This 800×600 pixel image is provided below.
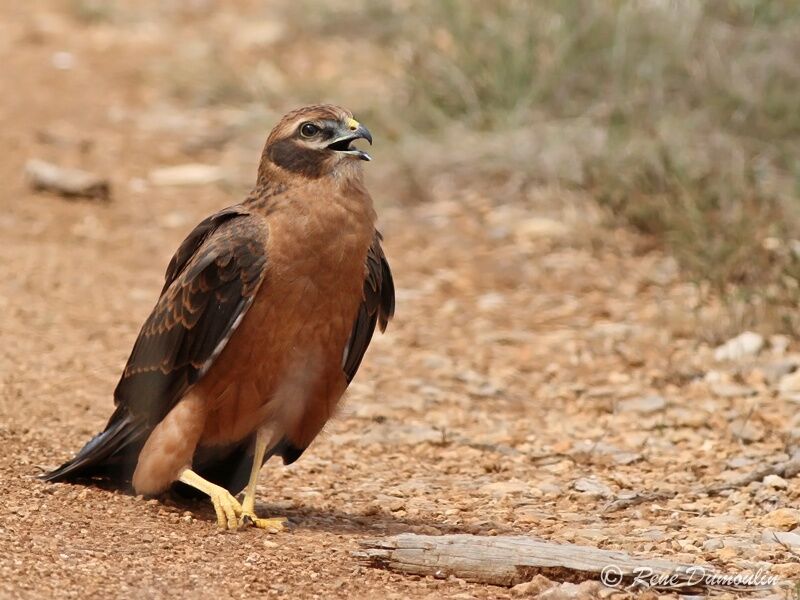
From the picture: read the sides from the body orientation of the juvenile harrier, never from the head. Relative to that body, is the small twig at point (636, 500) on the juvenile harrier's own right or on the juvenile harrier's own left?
on the juvenile harrier's own left

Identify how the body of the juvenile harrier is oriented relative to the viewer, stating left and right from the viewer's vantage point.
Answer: facing the viewer and to the right of the viewer

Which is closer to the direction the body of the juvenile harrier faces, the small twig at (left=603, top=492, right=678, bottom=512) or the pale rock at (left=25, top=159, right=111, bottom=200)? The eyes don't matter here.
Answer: the small twig

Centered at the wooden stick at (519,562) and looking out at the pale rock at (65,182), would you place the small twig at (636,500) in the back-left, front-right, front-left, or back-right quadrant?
front-right

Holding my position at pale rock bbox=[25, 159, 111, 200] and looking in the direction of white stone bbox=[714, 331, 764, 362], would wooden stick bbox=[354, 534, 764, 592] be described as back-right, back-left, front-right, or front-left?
front-right

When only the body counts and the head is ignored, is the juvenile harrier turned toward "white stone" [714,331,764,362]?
no

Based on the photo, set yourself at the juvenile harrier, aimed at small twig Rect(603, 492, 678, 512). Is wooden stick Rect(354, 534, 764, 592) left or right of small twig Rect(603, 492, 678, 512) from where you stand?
right

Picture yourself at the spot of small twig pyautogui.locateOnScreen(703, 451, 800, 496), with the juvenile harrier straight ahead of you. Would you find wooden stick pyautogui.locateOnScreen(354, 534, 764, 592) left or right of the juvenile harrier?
left

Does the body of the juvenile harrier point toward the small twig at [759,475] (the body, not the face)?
no

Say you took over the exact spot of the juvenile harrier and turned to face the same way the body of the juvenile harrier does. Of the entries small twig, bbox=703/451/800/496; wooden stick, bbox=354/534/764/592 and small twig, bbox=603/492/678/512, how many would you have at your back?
0

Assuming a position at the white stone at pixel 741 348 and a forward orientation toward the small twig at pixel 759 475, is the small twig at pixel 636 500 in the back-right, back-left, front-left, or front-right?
front-right

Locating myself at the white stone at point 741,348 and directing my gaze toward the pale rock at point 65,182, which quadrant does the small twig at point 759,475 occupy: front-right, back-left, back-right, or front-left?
back-left

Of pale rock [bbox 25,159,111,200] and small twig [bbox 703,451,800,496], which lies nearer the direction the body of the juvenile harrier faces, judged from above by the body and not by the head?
the small twig

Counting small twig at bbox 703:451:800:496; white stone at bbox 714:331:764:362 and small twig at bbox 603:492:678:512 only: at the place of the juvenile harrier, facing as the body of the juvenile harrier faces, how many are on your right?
0

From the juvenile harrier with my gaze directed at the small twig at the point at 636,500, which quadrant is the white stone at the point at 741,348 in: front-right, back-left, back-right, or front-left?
front-left

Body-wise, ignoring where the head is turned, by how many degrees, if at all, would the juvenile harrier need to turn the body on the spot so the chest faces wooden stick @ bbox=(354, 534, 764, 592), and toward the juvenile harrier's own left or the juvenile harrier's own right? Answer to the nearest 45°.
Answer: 0° — it already faces it

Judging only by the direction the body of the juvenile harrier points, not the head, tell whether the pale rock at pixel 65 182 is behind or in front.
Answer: behind

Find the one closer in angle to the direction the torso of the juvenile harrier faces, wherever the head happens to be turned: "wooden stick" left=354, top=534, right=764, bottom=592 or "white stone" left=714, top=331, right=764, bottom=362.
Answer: the wooden stick

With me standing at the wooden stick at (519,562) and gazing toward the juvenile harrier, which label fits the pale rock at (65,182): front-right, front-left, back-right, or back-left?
front-right
